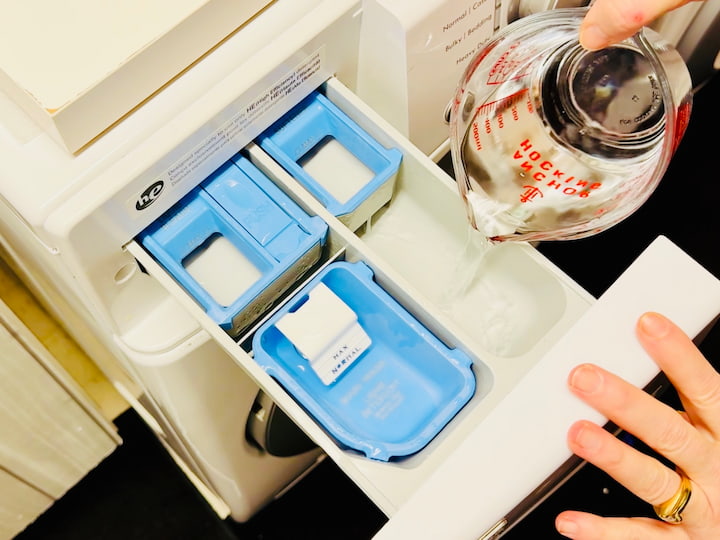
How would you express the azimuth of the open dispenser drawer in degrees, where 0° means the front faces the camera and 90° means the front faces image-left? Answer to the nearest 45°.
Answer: approximately 315°
